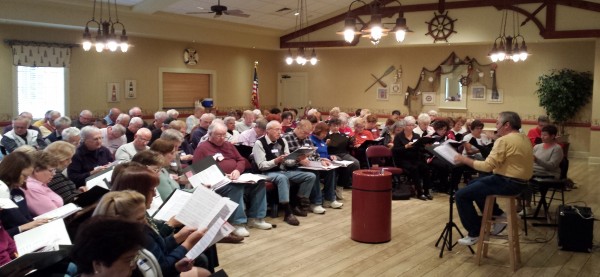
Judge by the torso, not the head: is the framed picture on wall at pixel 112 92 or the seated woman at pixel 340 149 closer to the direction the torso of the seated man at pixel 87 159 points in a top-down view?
the seated woman

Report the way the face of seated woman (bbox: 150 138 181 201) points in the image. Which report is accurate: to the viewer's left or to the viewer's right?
to the viewer's right

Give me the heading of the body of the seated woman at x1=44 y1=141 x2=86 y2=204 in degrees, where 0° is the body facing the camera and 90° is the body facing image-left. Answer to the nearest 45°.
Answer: approximately 270°

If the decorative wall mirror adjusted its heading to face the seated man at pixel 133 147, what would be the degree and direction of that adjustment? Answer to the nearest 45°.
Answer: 0° — it already faces them

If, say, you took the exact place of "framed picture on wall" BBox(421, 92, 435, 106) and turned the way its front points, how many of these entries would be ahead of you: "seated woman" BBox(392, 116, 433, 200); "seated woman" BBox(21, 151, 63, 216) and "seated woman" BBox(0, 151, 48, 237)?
3

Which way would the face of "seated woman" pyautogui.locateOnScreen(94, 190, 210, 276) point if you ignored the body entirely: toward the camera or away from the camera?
away from the camera

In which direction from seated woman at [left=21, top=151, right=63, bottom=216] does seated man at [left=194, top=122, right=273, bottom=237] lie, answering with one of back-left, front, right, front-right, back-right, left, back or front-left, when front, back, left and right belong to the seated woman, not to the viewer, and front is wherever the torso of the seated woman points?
front-left

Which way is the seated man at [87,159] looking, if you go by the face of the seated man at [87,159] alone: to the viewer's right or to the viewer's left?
to the viewer's right

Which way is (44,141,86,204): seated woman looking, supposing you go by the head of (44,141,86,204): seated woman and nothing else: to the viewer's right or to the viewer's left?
to the viewer's right

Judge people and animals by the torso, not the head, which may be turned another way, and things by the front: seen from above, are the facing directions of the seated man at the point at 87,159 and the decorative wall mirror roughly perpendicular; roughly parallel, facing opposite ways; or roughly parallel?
roughly perpendicular

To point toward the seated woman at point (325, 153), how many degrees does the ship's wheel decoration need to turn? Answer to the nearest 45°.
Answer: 0° — it already faces them

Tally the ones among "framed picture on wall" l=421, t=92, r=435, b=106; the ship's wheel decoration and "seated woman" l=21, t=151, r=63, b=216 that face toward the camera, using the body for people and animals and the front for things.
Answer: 2
